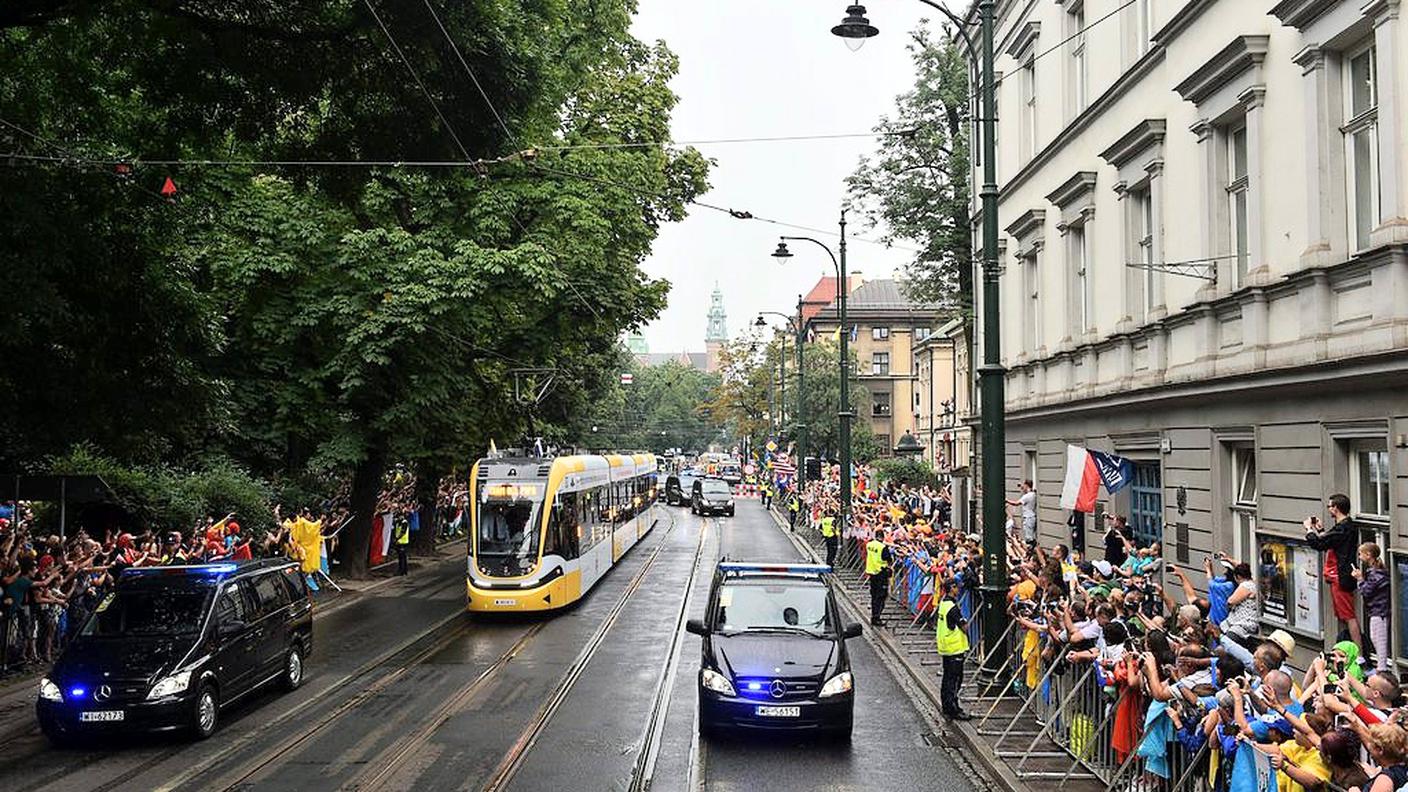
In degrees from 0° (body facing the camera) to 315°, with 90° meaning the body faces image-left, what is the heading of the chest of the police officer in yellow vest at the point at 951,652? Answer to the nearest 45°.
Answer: approximately 270°

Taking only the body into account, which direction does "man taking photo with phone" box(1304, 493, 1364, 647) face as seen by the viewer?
to the viewer's left

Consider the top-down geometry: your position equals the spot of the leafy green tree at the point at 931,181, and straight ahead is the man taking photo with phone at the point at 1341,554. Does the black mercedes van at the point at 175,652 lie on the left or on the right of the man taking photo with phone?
right

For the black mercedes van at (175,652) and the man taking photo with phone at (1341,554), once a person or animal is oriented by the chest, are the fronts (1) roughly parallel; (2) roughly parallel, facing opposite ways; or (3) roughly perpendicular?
roughly perpendicular

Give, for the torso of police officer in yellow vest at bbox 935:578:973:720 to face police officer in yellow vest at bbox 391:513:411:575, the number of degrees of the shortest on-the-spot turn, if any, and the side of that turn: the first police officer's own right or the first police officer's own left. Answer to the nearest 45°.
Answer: approximately 135° to the first police officer's own left

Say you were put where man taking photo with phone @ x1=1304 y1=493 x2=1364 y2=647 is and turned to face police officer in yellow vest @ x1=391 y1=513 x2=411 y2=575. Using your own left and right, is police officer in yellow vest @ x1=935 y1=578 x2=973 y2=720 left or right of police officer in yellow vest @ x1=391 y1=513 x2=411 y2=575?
left

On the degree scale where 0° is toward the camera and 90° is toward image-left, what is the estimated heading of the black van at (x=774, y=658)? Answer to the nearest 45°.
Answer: approximately 0°

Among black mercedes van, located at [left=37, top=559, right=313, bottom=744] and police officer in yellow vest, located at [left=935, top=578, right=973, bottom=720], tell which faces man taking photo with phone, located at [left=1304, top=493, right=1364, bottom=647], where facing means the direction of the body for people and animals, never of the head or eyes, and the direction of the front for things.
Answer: the police officer in yellow vest

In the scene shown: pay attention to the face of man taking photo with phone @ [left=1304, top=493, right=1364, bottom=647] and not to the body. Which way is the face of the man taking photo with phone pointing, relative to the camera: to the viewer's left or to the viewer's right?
to the viewer's left
